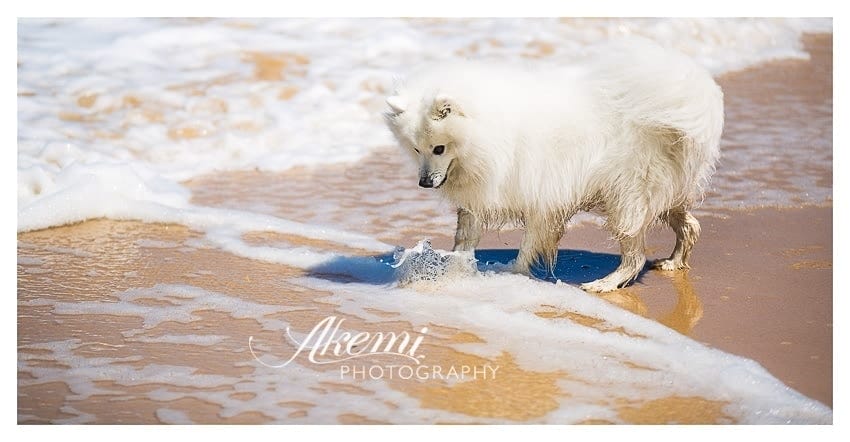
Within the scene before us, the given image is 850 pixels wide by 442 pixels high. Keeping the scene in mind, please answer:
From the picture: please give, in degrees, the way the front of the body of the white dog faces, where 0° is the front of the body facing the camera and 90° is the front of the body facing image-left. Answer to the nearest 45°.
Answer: approximately 90°
